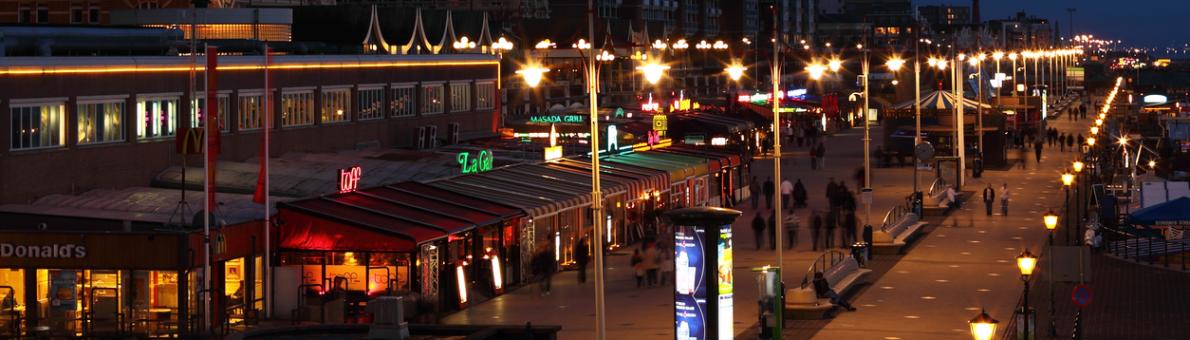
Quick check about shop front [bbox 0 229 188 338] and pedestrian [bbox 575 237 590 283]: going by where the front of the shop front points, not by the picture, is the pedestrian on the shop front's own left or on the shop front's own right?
on the shop front's own left

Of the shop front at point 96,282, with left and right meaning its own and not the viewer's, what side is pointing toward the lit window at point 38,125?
back

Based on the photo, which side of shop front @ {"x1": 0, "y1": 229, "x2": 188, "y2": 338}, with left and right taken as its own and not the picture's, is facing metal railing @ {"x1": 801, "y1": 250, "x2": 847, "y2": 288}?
left

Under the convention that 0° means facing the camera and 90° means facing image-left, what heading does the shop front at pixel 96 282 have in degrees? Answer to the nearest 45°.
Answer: approximately 0°

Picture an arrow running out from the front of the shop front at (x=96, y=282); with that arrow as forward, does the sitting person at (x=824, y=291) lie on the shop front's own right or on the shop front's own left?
on the shop front's own left
